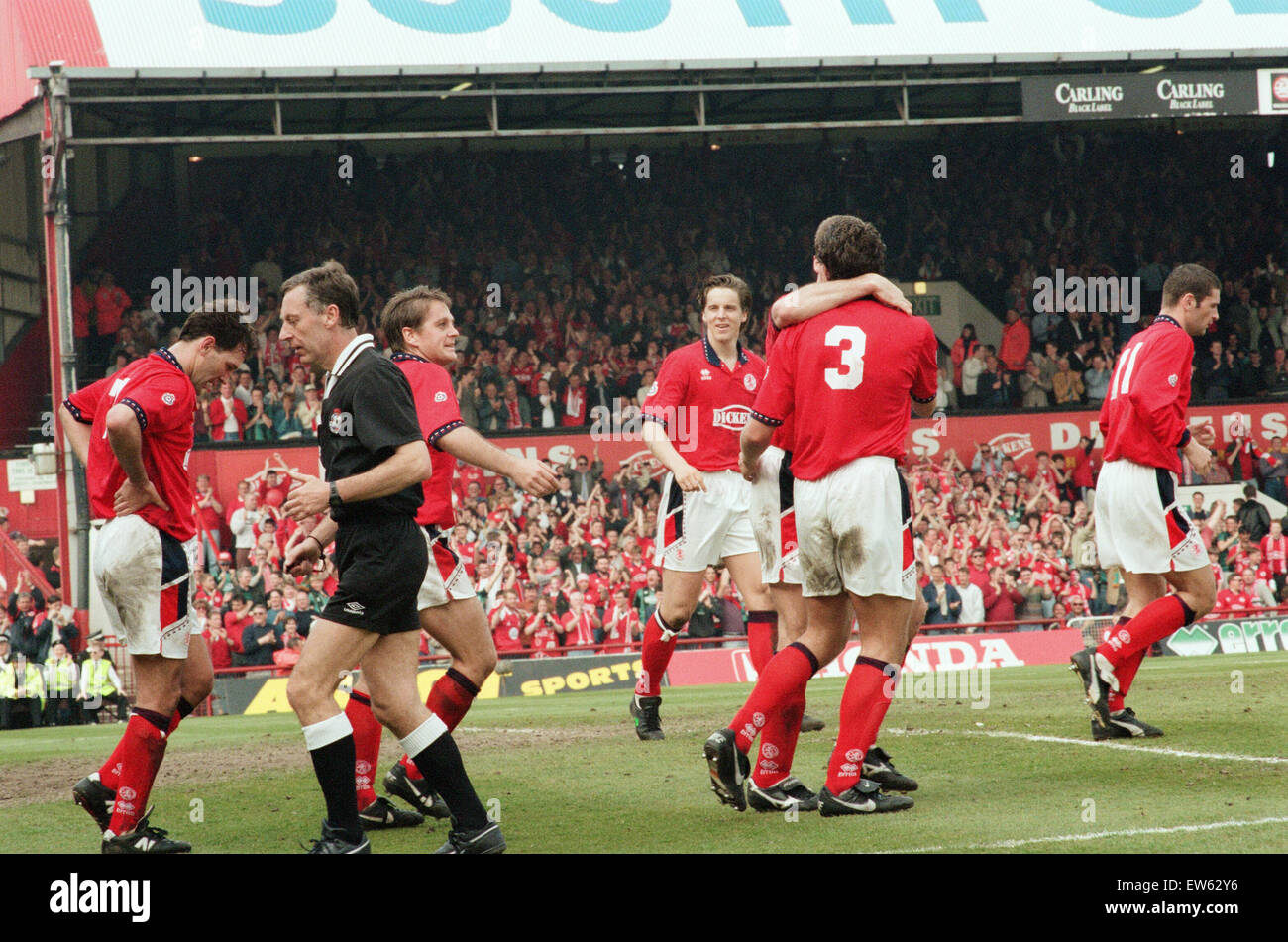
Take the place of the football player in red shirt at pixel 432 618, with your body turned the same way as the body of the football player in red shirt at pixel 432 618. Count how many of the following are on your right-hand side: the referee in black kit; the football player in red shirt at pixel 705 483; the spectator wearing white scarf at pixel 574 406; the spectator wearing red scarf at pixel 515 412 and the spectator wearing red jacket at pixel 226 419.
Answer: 1

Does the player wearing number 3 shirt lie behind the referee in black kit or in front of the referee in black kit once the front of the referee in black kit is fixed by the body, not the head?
behind

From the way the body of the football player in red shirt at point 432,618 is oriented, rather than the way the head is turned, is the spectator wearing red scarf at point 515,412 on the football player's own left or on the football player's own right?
on the football player's own left

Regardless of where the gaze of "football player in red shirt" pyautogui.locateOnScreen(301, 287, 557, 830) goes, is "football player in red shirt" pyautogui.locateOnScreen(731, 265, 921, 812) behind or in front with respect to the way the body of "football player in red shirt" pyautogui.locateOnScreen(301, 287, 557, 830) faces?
in front

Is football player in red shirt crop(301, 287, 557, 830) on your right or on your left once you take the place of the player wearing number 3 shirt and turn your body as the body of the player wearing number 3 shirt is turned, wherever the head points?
on your left

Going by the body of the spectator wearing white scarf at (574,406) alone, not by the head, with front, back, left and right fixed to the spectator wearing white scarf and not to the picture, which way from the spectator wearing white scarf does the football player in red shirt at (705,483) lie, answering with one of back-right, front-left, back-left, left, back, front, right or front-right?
front

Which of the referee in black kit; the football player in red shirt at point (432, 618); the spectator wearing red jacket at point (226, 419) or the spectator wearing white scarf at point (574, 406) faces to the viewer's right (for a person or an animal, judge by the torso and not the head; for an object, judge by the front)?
the football player in red shirt

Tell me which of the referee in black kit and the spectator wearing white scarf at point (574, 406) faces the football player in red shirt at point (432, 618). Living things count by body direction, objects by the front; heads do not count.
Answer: the spectator wearing white scarf

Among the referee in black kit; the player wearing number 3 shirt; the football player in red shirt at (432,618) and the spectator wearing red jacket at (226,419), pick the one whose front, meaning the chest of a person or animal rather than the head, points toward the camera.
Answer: the spectator wearing red jacket

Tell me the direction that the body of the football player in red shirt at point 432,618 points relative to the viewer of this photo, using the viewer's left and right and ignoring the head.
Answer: facing to the right of the viewer

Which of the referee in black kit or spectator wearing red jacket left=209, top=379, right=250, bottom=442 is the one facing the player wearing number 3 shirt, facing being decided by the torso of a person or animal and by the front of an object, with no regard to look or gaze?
the spectator wearing red jacket

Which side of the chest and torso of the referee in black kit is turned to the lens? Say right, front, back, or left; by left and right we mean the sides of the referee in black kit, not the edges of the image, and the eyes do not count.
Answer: left

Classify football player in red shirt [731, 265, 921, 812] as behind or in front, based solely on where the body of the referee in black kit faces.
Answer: behind

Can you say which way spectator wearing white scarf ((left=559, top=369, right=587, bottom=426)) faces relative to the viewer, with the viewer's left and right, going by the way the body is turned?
facing the viewer

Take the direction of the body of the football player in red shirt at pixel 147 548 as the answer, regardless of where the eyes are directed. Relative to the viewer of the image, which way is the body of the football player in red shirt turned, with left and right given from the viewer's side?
facing to the right of the viewer
